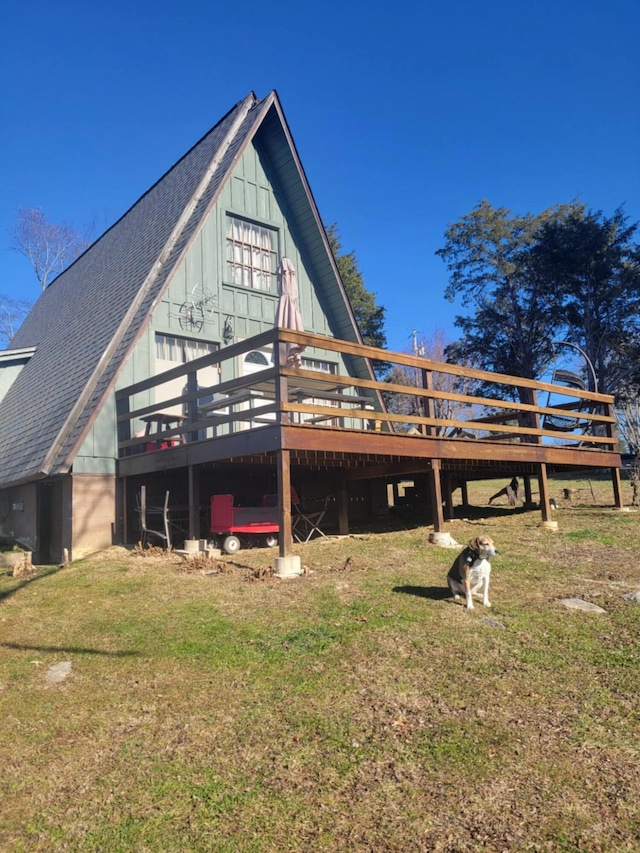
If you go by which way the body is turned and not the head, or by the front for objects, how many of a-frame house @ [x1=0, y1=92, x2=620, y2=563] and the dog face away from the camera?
0

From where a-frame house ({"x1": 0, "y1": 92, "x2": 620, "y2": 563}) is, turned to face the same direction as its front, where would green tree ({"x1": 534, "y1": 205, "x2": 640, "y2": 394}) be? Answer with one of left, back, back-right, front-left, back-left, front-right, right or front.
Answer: left

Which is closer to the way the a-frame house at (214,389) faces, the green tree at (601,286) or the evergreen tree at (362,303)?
the green tree

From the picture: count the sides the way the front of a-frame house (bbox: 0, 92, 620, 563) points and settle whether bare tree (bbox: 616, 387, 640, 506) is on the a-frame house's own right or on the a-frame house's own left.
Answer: on the a-frame house's own left

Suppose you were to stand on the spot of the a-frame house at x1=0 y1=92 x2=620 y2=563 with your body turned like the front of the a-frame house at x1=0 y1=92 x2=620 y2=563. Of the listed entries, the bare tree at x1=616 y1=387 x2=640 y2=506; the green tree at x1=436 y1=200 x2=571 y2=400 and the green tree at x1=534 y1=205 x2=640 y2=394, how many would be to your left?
3

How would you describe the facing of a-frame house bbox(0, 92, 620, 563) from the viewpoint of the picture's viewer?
facing the viewer and to the right of the viewer

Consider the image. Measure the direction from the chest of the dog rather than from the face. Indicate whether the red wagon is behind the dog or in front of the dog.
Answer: behind

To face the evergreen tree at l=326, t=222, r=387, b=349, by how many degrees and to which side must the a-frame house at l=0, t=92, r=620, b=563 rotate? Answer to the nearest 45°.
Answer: approximately 135° to its left

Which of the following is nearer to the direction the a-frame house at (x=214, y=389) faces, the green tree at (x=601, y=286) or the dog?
the dog
